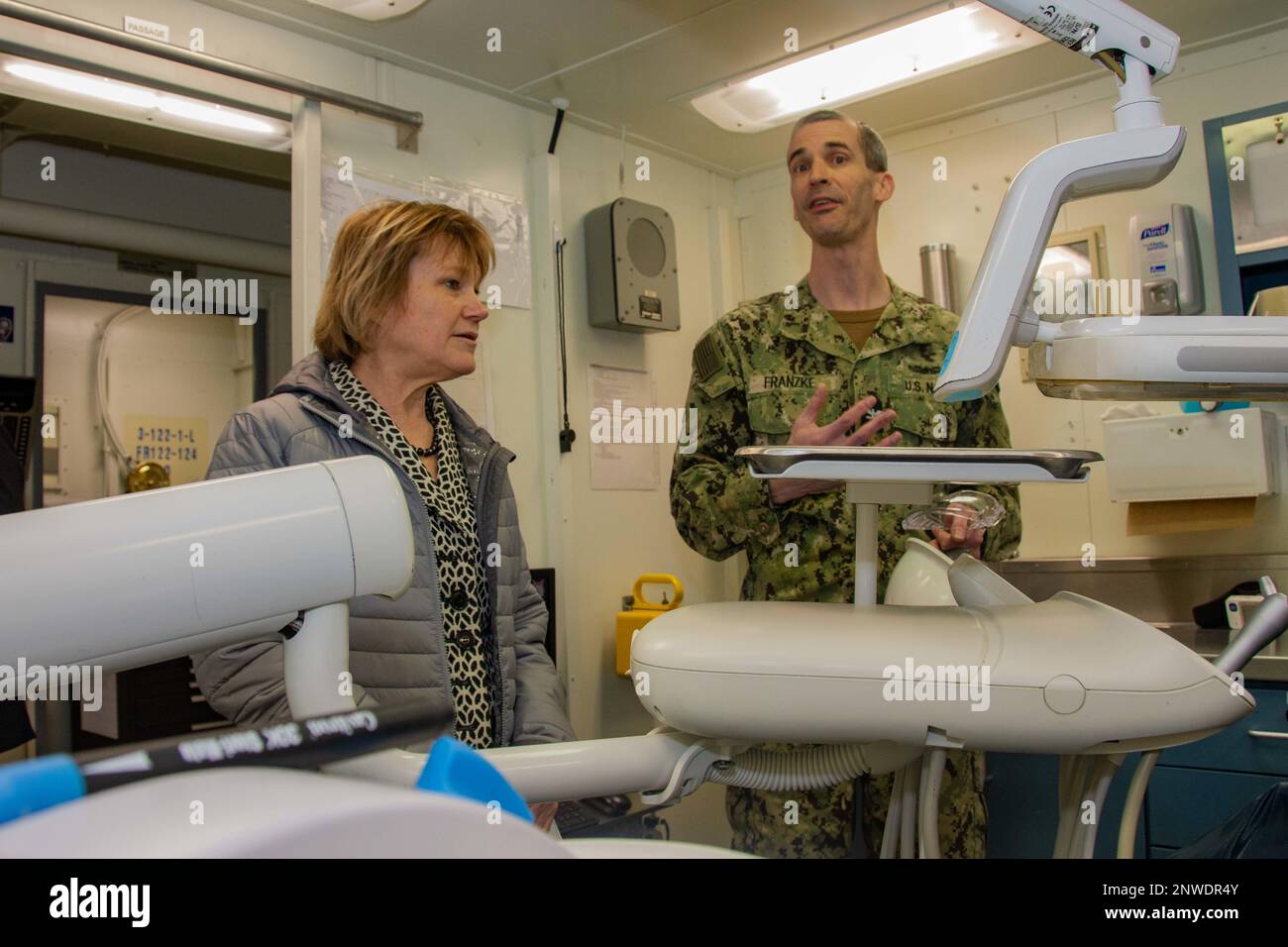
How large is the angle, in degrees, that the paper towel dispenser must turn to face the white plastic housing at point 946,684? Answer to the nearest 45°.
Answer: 0° — it already faces it

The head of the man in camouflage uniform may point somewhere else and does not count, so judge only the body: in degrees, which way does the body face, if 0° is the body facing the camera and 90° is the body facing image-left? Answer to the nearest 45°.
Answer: approximately 0°

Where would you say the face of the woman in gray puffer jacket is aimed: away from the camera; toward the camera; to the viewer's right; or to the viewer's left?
to the viewer's right

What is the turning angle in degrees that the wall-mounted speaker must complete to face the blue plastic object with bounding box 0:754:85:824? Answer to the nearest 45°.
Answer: approximately 45° to its right

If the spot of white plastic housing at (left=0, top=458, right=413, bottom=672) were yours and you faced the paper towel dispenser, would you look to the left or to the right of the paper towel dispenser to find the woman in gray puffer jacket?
left

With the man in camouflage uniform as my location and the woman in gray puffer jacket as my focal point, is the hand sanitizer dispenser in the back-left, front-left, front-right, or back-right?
back-right

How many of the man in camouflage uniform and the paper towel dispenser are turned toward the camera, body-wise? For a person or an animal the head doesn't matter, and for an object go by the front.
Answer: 2

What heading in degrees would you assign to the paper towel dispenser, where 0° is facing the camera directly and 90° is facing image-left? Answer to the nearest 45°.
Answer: approximately 0°
